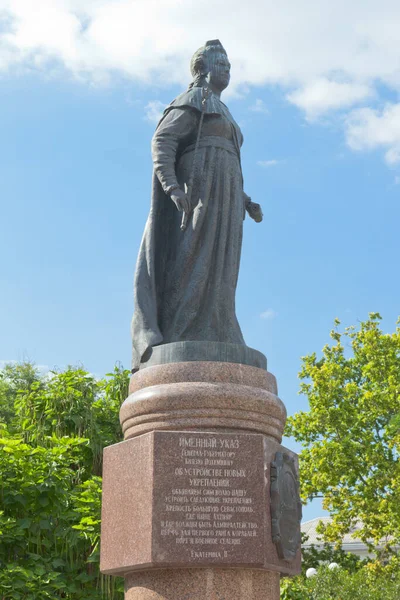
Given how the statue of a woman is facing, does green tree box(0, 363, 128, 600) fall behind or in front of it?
behind

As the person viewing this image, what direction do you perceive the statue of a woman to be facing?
facing the viewer and to the right of the viewer
